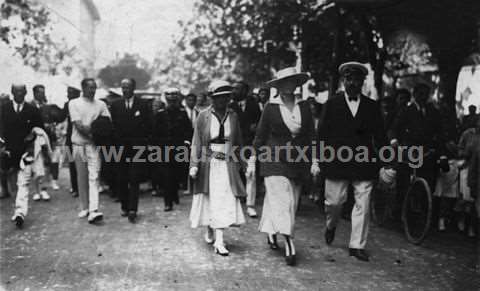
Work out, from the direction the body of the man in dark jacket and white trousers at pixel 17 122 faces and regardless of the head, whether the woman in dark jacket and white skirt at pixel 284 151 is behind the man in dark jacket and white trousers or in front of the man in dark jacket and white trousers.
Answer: in front

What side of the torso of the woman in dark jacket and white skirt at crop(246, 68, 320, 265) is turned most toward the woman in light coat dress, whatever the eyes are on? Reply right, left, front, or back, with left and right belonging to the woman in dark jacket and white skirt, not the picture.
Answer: right

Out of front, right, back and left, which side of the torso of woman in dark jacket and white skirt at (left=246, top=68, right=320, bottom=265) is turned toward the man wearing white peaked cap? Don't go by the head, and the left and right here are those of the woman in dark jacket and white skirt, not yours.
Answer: left

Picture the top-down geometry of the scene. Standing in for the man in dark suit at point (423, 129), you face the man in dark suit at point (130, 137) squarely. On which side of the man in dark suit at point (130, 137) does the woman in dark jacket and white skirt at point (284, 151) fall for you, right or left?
left

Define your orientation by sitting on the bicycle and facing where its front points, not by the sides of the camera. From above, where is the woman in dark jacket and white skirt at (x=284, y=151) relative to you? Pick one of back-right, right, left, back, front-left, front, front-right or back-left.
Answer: right

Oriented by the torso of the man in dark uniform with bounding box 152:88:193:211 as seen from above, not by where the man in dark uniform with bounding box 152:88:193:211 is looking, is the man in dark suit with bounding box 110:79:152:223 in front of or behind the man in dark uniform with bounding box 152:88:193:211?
in front

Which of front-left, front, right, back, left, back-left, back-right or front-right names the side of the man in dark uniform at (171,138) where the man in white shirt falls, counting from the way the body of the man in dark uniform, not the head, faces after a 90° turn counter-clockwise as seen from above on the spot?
back-right

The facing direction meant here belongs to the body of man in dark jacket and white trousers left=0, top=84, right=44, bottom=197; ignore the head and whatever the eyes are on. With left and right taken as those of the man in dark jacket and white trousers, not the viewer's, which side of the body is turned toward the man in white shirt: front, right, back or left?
left

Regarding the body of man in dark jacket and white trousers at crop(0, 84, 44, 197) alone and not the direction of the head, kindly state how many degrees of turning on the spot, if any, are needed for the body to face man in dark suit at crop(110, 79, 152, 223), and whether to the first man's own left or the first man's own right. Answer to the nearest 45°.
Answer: approximately 90° to the first man's own left

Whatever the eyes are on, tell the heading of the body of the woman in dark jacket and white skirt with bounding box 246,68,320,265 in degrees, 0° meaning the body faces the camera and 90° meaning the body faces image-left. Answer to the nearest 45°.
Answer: approximately 0°
